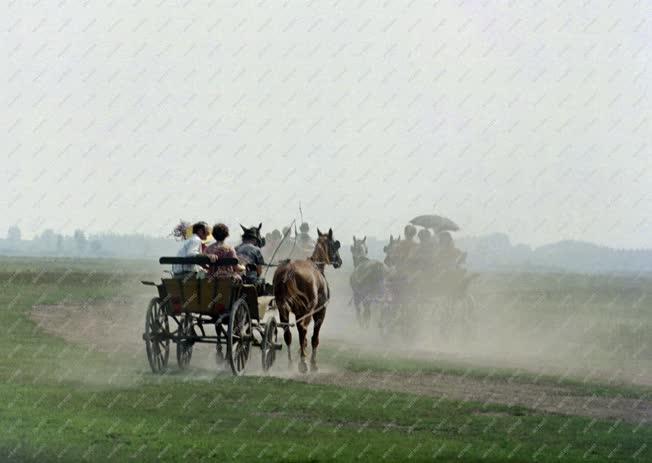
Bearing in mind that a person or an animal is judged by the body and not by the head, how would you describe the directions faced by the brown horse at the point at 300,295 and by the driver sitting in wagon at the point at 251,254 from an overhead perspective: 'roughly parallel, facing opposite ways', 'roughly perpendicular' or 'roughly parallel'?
roughly parallel

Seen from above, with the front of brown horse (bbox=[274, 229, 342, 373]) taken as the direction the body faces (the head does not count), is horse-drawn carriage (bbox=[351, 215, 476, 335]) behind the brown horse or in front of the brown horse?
in front

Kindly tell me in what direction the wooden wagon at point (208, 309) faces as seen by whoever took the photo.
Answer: facing away from the viewer and to the right of the viewer

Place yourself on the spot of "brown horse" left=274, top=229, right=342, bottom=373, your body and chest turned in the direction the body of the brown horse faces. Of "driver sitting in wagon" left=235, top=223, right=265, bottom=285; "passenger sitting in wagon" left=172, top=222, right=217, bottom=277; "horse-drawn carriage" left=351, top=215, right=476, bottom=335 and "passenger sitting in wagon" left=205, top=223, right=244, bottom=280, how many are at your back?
3

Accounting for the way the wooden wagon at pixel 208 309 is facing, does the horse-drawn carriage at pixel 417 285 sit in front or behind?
in front

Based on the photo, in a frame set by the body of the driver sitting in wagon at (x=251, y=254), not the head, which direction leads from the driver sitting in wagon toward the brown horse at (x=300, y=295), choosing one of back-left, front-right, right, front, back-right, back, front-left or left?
front

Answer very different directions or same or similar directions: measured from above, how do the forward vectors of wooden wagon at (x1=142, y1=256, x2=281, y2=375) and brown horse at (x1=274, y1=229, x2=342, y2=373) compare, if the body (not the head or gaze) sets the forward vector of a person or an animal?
same or similar directions

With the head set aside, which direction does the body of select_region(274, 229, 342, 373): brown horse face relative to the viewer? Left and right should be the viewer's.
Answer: facing away from the viewer and to the right of the viewer

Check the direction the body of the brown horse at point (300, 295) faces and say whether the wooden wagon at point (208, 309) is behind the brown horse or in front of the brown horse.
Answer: behind

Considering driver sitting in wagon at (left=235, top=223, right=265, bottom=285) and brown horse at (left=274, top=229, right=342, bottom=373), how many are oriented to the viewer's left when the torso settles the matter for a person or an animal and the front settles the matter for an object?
0

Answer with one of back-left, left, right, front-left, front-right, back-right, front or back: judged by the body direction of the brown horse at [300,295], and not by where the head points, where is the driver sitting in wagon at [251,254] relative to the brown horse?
back

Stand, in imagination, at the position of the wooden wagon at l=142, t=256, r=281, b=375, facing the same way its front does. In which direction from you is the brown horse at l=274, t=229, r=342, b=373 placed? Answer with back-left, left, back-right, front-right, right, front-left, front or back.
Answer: front

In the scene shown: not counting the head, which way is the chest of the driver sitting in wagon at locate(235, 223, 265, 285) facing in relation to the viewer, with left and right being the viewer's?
facing away from the viewer and to the right of the viewer

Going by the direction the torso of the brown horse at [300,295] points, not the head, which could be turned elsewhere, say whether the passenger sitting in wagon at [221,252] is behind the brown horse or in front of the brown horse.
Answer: behind

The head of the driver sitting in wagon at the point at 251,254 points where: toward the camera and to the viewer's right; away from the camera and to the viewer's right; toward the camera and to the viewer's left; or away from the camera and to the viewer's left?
away from the camera and to the viewer's right
